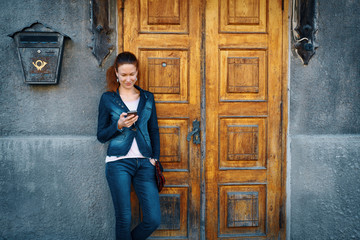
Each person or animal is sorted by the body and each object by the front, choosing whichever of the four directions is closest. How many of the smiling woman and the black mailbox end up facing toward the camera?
2

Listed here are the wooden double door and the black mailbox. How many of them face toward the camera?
2

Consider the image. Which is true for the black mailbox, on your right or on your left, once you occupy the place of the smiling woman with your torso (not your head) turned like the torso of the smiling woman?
on your right

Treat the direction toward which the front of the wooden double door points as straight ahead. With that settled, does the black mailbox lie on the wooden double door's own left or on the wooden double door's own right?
on the wooden double door's own right

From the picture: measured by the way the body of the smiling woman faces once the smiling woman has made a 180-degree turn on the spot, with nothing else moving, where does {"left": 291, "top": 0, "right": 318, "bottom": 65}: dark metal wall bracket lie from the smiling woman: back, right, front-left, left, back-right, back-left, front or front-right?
right

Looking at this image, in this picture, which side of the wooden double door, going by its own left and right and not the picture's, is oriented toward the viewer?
front

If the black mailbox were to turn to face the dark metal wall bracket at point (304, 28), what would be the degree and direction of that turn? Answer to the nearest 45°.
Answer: approximately 45° to its left

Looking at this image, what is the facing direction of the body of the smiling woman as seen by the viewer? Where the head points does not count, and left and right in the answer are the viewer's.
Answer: facing the viewer

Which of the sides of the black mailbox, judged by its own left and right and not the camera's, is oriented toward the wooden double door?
left
